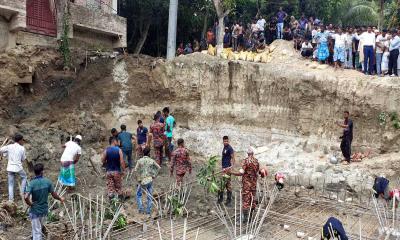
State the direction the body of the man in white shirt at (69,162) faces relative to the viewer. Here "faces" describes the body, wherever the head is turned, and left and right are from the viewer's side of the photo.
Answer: facing away from the viewer and to the right of the viewer

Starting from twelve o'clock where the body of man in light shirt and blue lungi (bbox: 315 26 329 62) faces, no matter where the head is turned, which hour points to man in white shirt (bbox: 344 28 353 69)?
The man in white shirt is roughly at 9 o'clock from the man in light shirt and blue lungi.

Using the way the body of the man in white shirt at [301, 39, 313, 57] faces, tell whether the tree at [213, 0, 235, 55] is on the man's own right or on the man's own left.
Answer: on the man's own right

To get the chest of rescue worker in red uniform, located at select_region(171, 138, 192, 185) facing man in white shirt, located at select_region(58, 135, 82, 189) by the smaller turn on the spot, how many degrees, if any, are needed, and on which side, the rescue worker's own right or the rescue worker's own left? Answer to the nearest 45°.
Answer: approximately 90° to the rescue worker's own left

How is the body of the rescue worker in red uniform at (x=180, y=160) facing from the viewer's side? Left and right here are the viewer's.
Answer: facing away from the viewer

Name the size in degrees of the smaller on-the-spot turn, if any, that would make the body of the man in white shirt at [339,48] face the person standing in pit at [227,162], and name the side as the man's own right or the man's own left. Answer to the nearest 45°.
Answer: approximately 45° to the man's own right

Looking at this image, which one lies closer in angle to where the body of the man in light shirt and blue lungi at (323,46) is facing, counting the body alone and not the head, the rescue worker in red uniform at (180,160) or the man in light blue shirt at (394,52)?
the rescue worker in red uniform

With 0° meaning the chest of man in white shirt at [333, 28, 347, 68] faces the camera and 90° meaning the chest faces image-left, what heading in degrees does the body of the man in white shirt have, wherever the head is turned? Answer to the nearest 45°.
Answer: approximately 0°

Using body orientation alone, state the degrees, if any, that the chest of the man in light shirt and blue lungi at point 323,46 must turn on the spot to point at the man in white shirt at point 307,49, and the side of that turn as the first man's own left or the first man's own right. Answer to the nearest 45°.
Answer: approximately 135° to the first man's own right
